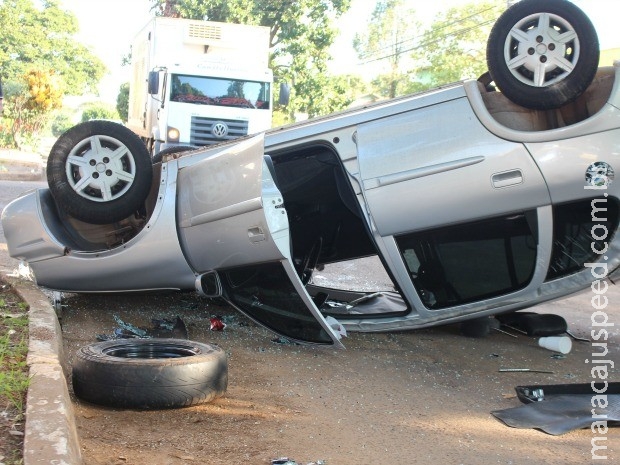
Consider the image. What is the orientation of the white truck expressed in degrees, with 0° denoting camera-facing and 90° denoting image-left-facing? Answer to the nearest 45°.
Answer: approximately 0°

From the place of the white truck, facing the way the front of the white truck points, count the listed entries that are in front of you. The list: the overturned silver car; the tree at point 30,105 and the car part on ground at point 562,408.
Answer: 2

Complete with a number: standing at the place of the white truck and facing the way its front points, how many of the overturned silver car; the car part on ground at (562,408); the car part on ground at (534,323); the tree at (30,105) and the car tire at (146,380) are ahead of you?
4

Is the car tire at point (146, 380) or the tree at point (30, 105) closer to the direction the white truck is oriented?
the car tire

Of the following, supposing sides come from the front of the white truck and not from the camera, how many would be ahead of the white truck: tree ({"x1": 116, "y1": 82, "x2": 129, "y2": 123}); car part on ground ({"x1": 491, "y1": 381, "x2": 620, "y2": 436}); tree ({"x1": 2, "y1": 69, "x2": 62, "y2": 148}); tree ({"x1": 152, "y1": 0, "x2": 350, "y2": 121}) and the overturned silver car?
2

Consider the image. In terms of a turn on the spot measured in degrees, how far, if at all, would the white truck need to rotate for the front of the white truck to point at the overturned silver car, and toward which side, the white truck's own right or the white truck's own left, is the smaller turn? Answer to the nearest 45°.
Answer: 0° — it already faces it

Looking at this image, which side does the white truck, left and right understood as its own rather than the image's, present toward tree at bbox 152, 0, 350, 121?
back

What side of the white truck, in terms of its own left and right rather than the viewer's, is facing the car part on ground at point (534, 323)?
front

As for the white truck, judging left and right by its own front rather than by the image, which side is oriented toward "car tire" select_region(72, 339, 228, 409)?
front

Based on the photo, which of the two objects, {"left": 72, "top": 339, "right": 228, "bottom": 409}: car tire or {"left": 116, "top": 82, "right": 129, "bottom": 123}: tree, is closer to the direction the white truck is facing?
the car tire
